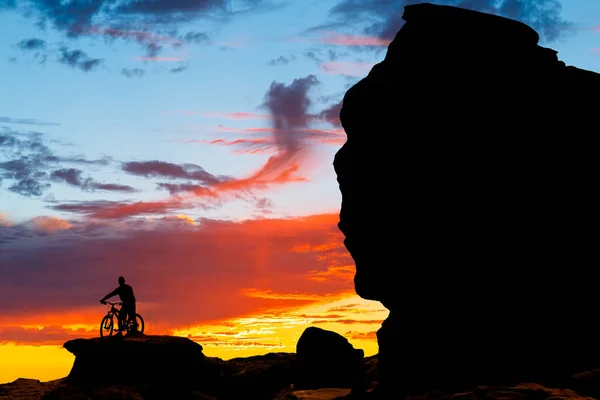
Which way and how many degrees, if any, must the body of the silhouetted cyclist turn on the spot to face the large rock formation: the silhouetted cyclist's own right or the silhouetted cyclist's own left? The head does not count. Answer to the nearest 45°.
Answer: approximately 135° to the silhouetted cyclist's own left

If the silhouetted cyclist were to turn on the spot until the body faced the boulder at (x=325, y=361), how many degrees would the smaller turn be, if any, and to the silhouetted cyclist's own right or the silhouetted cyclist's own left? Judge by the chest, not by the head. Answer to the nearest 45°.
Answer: approximately 180°

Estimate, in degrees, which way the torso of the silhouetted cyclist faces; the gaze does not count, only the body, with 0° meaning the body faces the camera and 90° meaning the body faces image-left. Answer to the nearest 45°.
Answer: approximately 90°
